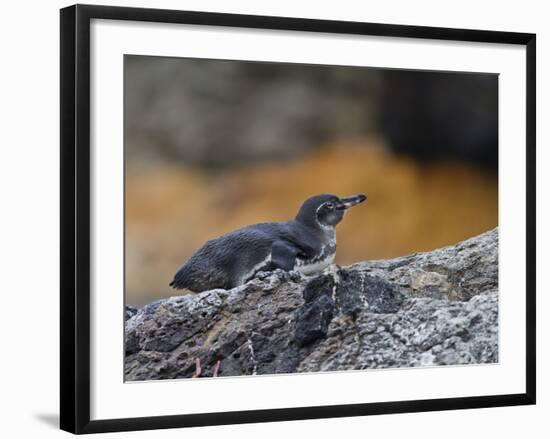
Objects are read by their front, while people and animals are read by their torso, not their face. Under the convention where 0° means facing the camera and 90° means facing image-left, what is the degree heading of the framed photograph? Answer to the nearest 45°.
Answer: approximately 315°
